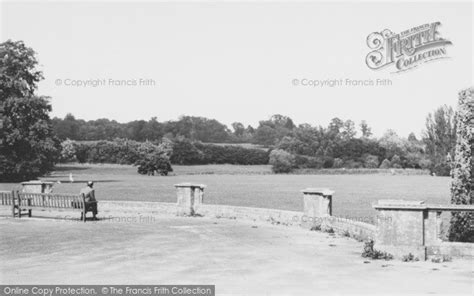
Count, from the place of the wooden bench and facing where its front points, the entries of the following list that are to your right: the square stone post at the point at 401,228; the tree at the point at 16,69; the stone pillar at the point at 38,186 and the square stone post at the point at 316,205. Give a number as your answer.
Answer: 2

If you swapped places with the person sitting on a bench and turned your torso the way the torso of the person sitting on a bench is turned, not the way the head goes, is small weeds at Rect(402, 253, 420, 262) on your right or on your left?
on your right

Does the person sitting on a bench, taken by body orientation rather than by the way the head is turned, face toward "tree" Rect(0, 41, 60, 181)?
no

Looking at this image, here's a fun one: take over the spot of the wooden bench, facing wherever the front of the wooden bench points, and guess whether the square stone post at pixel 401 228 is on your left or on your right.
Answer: on your right

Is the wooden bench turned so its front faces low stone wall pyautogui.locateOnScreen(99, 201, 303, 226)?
no

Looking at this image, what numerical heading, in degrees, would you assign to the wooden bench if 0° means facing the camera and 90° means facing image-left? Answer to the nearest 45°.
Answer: approximately 225°

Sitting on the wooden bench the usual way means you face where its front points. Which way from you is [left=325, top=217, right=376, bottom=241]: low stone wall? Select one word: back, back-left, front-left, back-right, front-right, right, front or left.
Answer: right

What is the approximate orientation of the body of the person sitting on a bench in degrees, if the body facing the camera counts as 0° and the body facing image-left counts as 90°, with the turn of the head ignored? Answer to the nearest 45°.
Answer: approximately 225°

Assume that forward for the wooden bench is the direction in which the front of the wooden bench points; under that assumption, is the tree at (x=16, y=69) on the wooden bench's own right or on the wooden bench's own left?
on the wooden bench's own left

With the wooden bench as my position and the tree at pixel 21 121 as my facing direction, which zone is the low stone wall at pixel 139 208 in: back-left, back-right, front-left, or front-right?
front-right

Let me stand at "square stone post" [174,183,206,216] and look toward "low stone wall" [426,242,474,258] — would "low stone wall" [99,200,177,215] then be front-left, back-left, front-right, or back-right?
back-right

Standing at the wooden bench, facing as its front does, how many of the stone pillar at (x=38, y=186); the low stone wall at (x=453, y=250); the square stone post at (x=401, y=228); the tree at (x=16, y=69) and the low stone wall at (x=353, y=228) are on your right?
3
